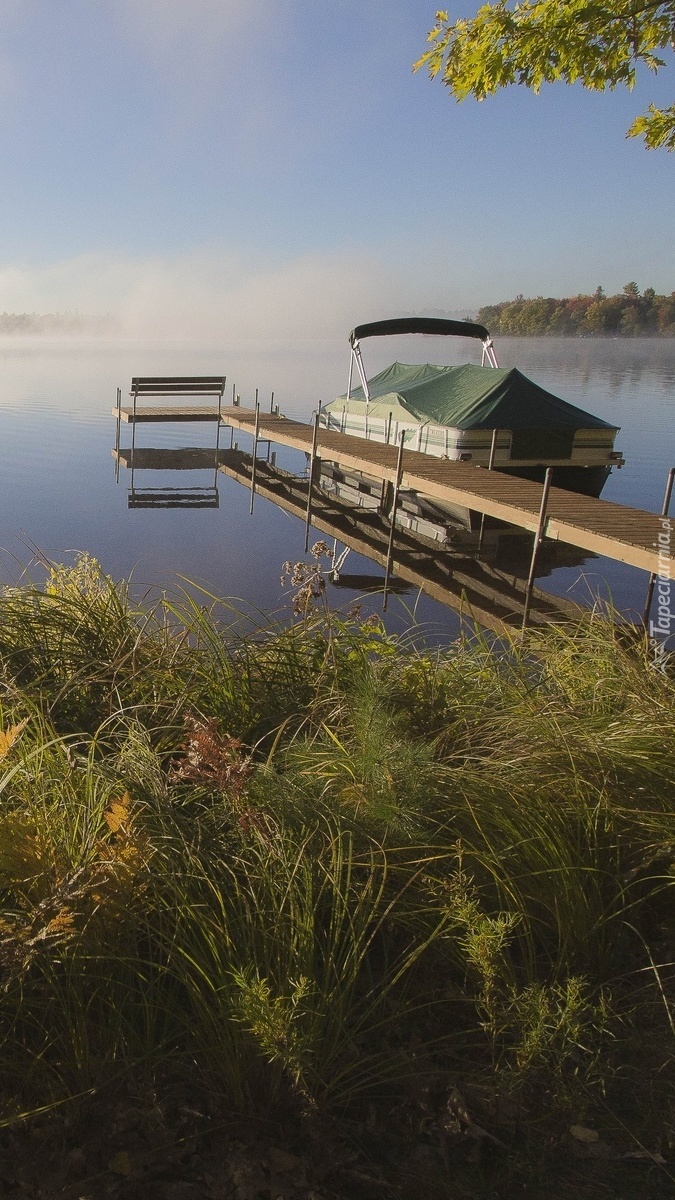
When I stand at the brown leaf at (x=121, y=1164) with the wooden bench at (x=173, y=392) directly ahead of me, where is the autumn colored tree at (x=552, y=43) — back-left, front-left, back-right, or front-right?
front-right

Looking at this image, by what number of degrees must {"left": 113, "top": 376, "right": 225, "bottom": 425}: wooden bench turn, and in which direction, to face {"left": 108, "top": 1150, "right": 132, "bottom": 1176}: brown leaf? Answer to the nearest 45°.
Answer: approximately 180°

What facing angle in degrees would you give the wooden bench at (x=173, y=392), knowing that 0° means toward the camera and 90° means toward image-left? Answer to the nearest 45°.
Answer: approximately 180°

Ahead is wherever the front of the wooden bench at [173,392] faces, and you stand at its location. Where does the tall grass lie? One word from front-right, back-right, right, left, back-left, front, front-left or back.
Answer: back

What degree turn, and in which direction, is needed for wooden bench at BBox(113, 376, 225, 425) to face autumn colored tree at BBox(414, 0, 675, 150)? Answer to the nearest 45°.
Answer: approximately 180°

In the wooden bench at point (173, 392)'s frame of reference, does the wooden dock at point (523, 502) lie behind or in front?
behind
